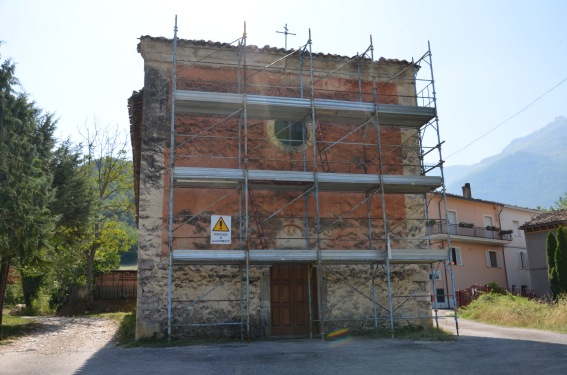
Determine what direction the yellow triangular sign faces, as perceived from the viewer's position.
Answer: facing the viewer

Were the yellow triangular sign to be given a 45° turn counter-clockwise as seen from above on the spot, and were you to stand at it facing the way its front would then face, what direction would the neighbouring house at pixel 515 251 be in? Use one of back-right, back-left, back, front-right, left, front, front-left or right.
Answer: left

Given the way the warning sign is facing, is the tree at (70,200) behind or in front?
behind

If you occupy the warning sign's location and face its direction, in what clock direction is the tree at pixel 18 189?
The tree is roughly at 4 o'clock from the warning sign.

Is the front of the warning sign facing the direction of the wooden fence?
no

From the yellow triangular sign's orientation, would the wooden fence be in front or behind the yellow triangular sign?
behind

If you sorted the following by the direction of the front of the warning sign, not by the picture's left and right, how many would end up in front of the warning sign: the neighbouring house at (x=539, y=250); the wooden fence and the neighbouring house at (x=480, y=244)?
0

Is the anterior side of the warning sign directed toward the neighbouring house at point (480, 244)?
no

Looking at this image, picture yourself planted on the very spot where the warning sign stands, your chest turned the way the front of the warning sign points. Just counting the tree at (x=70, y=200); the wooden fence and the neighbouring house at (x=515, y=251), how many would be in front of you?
0

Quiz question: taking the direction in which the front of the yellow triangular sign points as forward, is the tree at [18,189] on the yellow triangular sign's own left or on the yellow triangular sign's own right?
on the yellow triangular sign's own right

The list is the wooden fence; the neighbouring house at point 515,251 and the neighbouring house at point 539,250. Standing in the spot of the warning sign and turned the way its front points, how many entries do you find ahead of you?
0

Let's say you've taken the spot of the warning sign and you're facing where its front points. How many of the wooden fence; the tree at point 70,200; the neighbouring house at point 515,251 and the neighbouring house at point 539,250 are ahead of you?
0

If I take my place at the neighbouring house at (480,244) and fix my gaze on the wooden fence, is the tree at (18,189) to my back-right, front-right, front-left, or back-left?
front-left

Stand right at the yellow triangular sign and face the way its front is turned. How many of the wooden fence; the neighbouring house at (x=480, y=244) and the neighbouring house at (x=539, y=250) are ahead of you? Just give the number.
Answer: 0

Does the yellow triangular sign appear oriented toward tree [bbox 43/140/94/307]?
no

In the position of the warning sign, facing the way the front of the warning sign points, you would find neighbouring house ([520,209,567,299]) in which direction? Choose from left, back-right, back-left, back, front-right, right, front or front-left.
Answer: back-left

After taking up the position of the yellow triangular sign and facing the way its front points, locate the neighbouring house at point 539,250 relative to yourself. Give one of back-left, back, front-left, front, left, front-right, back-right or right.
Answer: back-left

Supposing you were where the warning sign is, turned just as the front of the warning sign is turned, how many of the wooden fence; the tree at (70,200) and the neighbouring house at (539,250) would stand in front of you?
0

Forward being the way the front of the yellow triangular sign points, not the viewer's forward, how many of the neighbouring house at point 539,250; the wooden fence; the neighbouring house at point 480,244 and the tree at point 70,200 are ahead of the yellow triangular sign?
0
